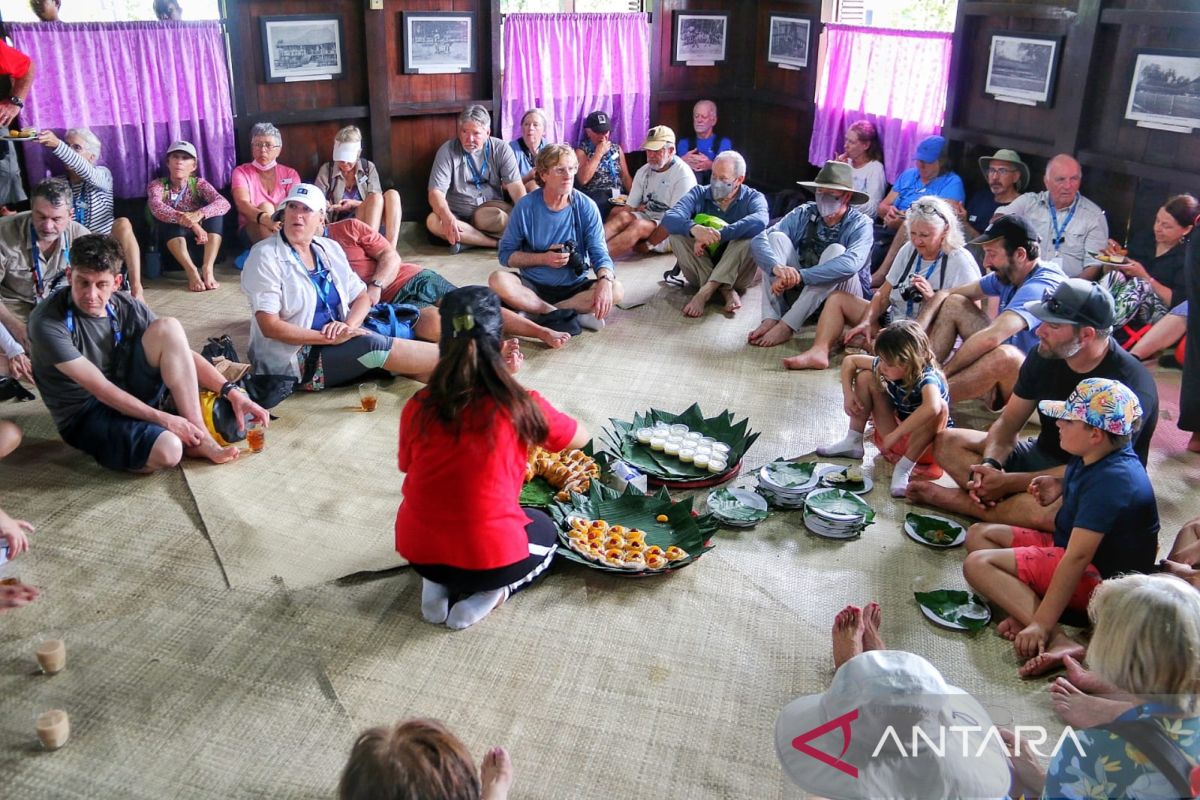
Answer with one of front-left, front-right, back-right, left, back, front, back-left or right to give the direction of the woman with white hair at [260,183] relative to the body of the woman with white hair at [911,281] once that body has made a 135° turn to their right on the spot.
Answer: left

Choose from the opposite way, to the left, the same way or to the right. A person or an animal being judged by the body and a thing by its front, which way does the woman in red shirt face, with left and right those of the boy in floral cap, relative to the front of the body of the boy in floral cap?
to the right

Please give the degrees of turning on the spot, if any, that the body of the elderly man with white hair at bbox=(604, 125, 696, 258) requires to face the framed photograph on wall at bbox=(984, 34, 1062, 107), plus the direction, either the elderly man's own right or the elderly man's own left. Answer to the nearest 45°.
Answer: approximately 135° to the elderly man's own left

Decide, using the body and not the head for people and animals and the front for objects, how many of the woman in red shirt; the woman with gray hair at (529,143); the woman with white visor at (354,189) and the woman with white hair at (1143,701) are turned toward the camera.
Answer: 2

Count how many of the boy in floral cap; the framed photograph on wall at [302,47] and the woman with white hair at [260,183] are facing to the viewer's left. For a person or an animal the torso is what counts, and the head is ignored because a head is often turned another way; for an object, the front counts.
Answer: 1

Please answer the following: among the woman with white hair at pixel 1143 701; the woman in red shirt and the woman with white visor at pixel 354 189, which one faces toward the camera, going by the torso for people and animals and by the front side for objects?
the woman with white visor at pixel 354 189

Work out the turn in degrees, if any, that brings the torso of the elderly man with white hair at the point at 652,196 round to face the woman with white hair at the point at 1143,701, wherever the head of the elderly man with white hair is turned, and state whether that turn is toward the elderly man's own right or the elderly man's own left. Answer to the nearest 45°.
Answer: approximately 45° to the elderly man's own left

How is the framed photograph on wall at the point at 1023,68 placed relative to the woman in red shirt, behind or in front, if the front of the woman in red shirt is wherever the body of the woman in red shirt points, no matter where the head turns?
in front

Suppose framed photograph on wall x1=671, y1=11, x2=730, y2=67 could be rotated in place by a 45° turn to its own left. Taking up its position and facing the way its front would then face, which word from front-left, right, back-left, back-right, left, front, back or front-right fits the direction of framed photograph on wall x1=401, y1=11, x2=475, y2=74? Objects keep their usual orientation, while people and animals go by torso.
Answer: right

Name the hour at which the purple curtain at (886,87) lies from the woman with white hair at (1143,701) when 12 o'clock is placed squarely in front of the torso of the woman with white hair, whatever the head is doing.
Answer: The purple curtain is roughly at 1 o'clock from the woman with white hair.

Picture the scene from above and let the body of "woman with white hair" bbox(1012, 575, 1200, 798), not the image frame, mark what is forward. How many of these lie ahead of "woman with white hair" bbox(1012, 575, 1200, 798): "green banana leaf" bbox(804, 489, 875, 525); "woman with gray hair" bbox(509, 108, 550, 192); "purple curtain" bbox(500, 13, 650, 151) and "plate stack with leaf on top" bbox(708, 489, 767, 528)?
4

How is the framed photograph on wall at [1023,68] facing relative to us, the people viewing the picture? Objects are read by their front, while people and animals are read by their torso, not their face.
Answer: facing the viewer and to the left of the viewer

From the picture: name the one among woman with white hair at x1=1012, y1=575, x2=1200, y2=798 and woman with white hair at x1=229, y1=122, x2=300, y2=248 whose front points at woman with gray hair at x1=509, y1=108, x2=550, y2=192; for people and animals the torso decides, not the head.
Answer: woman with white hair at x1=1012, y1=575, x2=1200, y2=798

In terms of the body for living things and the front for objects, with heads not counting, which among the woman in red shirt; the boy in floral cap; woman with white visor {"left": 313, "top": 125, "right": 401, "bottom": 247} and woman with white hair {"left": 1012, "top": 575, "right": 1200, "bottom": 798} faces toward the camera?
woman with white visor {"left": 313, "top": 125, "right": 401, "bottom": 247}

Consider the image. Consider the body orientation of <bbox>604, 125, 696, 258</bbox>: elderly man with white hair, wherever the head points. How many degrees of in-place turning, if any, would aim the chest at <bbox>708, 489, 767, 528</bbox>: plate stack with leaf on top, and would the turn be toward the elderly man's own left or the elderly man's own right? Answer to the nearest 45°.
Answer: approximately 45° to the elderly man's own left
